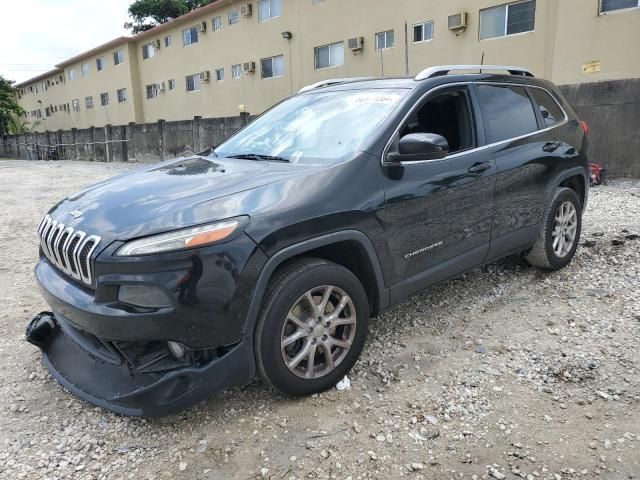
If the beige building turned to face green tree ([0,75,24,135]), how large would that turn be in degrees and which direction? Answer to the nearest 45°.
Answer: approximately 90° to its right

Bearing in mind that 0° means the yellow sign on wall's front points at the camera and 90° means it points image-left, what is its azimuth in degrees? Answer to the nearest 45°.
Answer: approximately 45°

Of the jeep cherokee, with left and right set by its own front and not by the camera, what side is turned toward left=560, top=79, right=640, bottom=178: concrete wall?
back

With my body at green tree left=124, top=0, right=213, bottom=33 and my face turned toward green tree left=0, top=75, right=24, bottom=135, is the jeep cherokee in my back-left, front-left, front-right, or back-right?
back-left

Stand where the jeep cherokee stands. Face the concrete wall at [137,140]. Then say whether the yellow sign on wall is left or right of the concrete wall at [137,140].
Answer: right

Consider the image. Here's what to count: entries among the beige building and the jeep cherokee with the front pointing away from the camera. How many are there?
0

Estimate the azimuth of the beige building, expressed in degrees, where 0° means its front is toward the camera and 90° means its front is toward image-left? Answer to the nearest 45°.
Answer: approximately 45°

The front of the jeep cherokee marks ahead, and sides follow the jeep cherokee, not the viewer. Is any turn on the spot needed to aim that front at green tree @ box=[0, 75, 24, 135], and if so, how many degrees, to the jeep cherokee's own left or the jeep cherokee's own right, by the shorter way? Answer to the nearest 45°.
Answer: approximately 90° to the jeep cherokee's own right

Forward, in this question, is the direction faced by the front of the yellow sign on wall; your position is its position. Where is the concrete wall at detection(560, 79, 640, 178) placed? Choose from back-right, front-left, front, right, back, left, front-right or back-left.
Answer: front-left

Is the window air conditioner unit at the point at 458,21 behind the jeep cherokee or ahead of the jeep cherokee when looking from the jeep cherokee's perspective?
behind

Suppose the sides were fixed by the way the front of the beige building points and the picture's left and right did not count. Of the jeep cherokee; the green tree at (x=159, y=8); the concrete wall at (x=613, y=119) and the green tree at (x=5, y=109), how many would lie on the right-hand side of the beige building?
2
